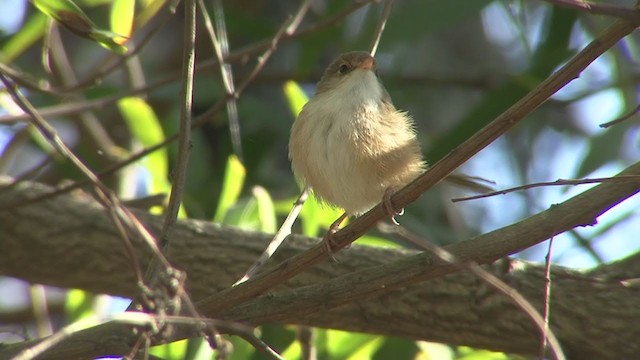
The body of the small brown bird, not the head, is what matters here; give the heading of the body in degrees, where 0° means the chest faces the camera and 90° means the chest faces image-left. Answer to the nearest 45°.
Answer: approximately 0°

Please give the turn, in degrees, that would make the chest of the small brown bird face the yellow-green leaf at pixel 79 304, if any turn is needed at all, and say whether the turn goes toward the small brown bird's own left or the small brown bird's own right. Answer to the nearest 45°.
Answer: approximately 135° to the small brown bird's own right

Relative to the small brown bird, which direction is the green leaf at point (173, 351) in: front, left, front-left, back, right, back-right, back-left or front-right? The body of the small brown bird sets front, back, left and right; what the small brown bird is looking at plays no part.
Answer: back-right
